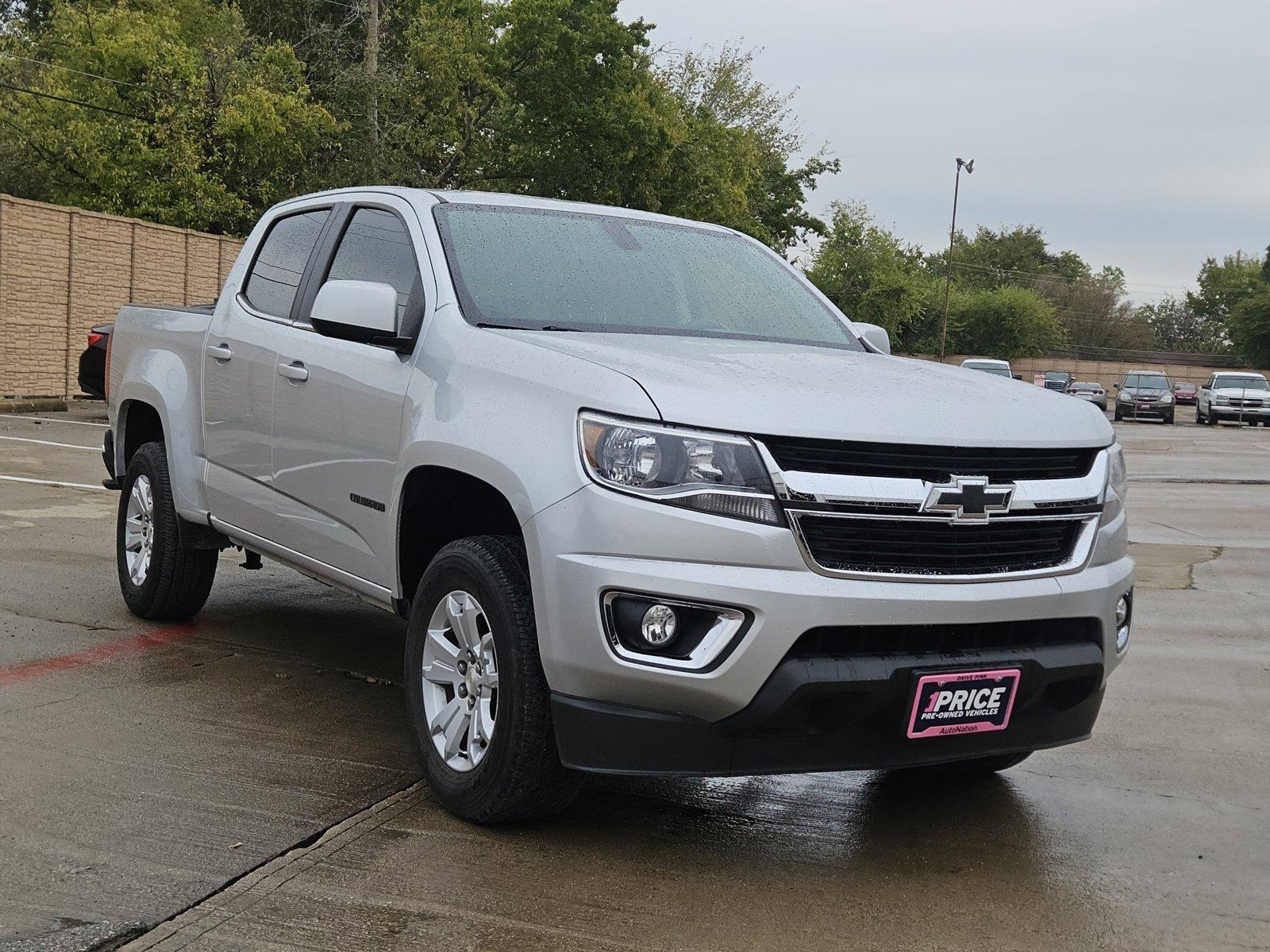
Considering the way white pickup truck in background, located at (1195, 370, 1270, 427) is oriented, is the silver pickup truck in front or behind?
in front

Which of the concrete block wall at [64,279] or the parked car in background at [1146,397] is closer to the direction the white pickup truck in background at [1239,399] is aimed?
the concrete block wall

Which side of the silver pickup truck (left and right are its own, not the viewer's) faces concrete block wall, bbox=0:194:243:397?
back

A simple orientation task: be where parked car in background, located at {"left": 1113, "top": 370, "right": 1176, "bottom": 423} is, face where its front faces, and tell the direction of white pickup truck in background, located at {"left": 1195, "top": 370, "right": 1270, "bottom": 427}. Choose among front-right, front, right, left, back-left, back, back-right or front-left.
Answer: left

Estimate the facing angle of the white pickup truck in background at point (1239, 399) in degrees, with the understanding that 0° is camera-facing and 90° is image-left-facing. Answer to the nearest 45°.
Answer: approximately 0°

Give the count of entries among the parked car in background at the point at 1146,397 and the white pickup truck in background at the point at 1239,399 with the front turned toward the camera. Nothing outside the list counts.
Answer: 2

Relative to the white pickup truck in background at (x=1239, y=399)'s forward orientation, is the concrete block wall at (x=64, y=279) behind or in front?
in front

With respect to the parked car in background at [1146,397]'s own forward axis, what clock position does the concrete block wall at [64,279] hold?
The concrete block wall is roughly at 1 o'clock from the parked car in background.
